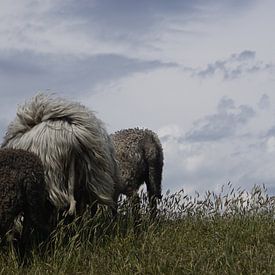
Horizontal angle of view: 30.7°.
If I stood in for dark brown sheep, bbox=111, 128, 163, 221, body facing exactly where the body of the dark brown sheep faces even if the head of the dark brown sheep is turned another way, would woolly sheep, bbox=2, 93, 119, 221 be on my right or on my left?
on my left

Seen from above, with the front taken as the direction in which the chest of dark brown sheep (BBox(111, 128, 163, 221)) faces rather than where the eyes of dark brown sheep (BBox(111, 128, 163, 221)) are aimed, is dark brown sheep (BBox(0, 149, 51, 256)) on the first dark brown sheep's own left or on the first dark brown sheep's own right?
on the first dark brown sheep's own left
